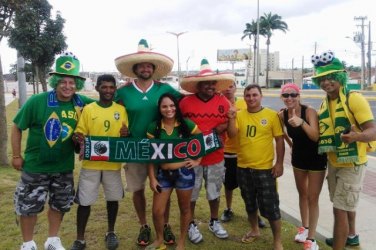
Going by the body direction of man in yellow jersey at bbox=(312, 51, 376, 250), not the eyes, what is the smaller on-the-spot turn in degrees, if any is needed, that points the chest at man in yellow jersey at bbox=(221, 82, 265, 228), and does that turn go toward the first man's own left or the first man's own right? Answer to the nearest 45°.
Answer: approximately 90° to the first man's own right

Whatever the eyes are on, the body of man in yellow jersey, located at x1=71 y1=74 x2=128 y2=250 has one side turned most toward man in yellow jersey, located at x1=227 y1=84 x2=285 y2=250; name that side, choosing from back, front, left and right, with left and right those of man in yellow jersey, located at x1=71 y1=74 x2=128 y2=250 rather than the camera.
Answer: left

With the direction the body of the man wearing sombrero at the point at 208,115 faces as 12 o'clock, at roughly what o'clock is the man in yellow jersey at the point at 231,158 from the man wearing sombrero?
The man in yellow jersey is roughly at 7 o'clock from the man wearing sombrero.

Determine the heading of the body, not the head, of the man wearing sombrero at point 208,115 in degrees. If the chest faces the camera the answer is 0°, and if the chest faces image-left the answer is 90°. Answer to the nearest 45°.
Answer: approximately 0°

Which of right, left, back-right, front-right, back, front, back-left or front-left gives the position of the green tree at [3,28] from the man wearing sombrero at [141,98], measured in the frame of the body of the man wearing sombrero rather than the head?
back-right

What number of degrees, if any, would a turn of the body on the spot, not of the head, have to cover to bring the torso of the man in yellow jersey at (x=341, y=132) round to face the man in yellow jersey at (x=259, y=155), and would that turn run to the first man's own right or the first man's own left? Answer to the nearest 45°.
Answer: approximately 45° to the first man's own right
